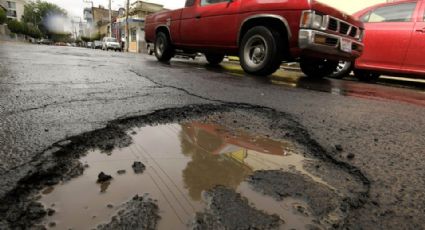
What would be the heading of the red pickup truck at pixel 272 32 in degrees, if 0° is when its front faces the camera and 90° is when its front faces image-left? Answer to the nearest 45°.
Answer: approximately 315°

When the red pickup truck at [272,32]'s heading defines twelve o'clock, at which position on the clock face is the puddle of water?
The puddle of water is roughly at 2 o'clock from the red pickup truck.

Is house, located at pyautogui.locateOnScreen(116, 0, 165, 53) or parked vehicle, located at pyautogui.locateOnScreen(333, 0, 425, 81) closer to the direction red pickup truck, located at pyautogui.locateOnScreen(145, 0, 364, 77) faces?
the parked vehicle

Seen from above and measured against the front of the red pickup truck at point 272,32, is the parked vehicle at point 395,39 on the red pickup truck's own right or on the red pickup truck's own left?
on the red pickup truck's own left

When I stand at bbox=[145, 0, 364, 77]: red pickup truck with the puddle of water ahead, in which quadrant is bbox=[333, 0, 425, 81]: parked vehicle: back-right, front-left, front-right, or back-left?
back-left

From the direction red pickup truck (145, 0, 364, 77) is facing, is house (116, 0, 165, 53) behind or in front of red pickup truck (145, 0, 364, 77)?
behind
